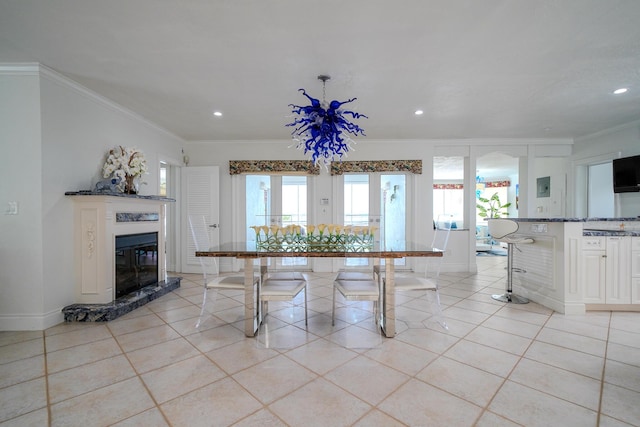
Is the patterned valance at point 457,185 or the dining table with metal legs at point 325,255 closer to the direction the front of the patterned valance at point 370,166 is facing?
the dining table with metal legs

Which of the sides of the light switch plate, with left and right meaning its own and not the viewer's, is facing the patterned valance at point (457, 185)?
left

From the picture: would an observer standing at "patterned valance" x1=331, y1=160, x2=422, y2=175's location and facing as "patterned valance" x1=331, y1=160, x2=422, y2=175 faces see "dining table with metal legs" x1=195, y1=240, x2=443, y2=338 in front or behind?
in front

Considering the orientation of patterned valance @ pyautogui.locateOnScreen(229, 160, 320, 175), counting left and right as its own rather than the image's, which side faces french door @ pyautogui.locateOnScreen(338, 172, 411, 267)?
left

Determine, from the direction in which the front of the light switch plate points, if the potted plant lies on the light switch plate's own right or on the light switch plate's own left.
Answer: on the light switch plate's own left

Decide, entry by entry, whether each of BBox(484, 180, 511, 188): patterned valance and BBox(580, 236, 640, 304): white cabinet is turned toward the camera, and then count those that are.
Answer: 2

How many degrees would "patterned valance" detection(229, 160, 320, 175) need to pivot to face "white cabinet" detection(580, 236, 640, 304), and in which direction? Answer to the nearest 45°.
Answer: approximately 45° to its left

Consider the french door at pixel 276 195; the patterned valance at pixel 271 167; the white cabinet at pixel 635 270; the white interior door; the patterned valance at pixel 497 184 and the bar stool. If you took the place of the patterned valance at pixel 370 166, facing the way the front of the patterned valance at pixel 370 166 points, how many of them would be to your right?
3

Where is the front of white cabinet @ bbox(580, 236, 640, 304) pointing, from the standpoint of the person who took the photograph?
facing the viewer

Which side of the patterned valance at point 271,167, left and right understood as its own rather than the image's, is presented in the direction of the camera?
front

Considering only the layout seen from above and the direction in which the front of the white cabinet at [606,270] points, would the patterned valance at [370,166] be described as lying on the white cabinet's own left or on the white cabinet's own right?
on the white cabinet's own right

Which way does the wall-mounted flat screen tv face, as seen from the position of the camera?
facing the viewer and to the left of the viewer

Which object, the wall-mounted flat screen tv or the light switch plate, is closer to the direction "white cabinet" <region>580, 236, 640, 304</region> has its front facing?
the light switch plate
